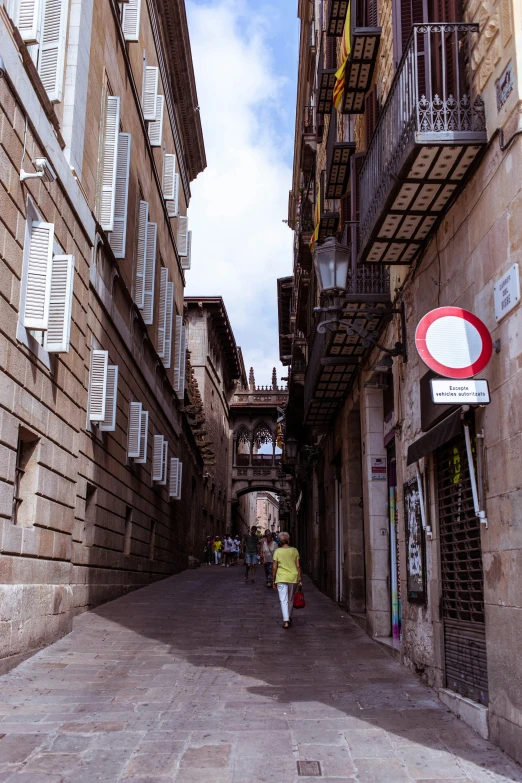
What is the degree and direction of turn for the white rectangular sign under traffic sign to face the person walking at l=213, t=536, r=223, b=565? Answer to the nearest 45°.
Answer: approximately 180°

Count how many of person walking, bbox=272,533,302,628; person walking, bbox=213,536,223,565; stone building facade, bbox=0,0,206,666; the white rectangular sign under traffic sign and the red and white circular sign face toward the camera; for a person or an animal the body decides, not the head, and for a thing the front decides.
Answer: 3

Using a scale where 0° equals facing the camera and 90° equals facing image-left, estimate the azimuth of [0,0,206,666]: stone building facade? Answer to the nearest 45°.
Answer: approximately 270°

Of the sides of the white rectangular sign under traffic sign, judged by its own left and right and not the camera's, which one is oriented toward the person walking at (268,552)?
back

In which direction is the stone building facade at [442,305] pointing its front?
to the viewer's left

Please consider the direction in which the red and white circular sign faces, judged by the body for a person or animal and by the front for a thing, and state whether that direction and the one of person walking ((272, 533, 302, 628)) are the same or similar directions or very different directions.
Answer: very different directions

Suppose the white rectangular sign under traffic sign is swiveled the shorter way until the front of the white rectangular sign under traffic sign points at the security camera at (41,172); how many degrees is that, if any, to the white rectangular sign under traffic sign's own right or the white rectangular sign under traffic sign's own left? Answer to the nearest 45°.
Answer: approximately 90° to the white rectangular sign under traffic sign's own right

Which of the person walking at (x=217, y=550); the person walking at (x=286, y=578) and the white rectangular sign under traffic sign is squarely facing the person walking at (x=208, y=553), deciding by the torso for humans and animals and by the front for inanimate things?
the person walking at (x=286, y=578)

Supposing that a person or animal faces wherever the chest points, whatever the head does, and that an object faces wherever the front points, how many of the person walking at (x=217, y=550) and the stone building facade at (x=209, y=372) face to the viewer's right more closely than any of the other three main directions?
1

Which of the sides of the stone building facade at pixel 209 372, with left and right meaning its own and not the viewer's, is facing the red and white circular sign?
right

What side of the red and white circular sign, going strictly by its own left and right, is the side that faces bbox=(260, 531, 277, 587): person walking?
back
